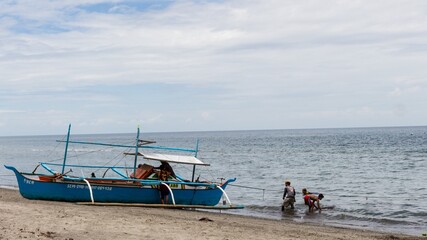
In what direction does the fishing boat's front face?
to the viewer's left

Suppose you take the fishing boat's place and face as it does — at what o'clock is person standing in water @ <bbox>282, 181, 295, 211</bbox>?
The person standing in water is roughly at 6 o'clock from the fishing boat.
